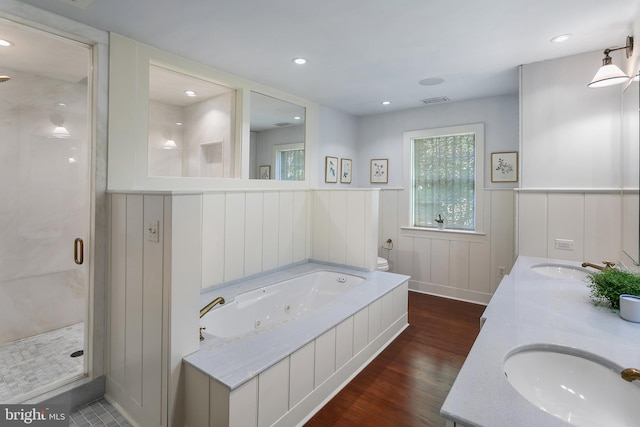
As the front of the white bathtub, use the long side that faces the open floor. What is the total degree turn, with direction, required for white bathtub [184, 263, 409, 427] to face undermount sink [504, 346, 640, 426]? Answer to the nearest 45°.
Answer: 0° — it already faces it

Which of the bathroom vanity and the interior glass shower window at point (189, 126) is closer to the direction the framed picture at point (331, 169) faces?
the bathroom vanity

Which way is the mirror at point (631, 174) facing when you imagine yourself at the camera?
facing to the left of the viewer

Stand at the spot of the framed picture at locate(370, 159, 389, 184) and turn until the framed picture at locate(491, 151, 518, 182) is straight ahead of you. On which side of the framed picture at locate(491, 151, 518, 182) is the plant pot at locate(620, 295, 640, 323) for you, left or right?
right

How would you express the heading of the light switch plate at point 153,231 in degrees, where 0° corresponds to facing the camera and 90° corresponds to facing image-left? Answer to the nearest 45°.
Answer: approximately 45°

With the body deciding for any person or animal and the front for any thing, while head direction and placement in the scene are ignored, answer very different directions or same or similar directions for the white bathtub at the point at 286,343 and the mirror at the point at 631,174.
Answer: very different directions

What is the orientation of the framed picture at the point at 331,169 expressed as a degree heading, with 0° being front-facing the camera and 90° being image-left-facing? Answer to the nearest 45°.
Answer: approximately 315°
